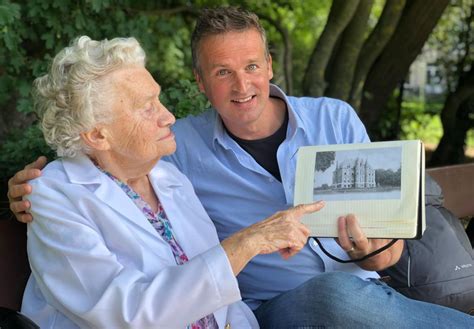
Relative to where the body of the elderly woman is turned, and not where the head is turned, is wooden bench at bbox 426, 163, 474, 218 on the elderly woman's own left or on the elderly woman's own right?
on the elderly woman's own left

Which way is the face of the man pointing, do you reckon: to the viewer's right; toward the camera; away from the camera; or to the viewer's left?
toward the camera

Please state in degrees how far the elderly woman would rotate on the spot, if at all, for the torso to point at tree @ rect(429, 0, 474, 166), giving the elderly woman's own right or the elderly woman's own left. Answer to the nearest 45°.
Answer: approximately 90° to the elderly woman's own left

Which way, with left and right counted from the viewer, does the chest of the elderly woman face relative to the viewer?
facing the viewer and to the right of the viewer

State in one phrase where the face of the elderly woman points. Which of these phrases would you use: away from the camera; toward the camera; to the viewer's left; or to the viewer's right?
to the viewer's right
